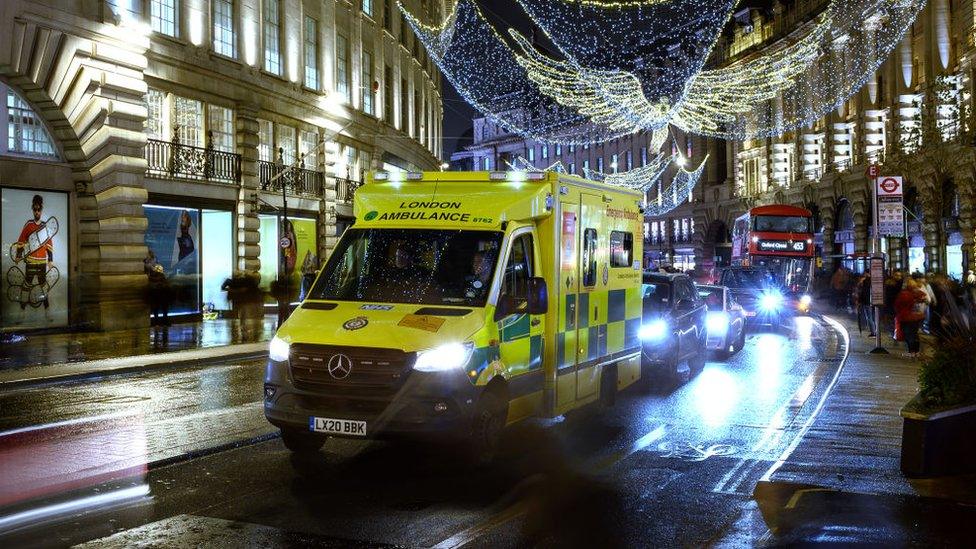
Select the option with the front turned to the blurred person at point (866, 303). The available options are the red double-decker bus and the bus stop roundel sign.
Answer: the red double-decker bus

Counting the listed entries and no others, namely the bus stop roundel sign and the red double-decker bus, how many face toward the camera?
2

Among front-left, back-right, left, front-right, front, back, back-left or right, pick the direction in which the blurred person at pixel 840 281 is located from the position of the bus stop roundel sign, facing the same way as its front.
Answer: back

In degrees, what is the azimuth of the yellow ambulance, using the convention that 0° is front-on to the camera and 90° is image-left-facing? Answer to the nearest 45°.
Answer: approximately 45°

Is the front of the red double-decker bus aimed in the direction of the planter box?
yes

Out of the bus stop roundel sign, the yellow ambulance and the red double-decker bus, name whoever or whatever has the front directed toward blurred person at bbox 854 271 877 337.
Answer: the red double-decker bus

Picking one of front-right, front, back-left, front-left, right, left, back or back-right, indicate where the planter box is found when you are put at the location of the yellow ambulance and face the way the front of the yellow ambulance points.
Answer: back-left

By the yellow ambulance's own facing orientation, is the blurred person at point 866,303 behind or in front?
behind

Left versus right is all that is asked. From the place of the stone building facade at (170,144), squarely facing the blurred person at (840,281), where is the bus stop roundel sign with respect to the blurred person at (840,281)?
right

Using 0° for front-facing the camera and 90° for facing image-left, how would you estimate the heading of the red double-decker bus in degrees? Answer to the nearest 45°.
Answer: approximately 0°
